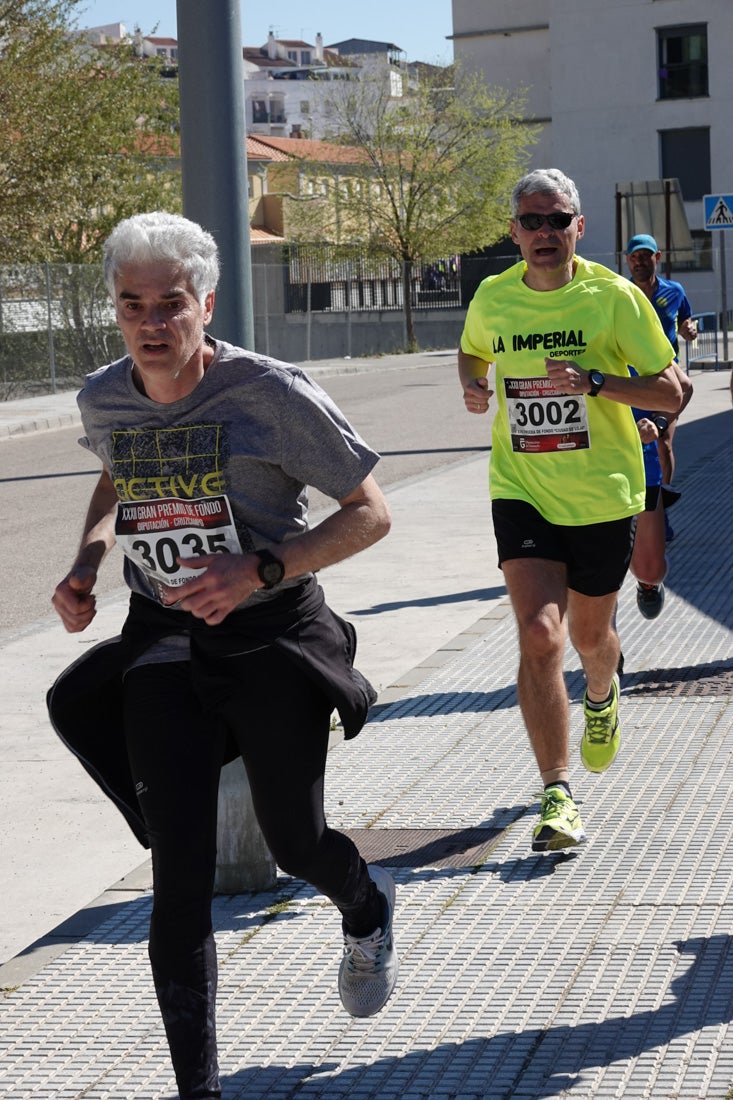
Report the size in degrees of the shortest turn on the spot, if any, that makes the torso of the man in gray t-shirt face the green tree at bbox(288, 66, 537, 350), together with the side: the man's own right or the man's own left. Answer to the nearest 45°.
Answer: approximately 135° to the man's own right

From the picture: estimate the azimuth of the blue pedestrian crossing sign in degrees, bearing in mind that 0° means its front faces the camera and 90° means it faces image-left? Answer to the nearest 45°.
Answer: approximately 0°

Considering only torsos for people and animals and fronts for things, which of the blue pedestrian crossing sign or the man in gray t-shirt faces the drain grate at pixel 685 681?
the blue pedestrian crossing sign

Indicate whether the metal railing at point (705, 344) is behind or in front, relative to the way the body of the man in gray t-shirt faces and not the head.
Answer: behind

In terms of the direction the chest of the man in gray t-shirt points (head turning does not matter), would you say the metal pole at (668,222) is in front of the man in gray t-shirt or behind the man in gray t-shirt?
behind

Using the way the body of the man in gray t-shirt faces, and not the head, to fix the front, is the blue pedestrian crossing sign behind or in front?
behind

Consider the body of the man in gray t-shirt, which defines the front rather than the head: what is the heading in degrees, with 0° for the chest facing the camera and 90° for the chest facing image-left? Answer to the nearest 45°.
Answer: approximately 45°

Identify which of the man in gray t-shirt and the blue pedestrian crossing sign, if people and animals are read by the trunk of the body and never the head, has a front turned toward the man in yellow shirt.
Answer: the blue pedestrian crossing sign

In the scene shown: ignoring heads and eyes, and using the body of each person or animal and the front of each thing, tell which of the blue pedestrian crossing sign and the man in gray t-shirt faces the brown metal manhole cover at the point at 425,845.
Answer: the blue pedestrian crossing sign

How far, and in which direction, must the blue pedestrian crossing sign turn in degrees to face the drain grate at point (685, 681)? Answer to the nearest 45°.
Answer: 0° — it already faces it
